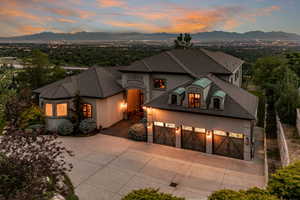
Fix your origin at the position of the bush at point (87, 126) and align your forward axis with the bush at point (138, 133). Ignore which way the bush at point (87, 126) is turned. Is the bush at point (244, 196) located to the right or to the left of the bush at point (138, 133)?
right

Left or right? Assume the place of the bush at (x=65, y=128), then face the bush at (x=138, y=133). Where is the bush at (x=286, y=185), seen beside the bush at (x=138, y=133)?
right

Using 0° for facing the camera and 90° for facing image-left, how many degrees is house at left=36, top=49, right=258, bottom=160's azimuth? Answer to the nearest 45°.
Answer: approximately 0°

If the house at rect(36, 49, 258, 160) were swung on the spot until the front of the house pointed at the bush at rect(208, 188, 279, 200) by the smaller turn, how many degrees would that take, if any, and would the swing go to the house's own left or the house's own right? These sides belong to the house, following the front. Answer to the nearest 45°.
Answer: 0° — it already faces it

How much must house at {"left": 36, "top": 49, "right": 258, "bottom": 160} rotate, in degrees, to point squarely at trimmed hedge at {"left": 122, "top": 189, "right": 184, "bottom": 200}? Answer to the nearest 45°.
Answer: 0° — it already faces it
